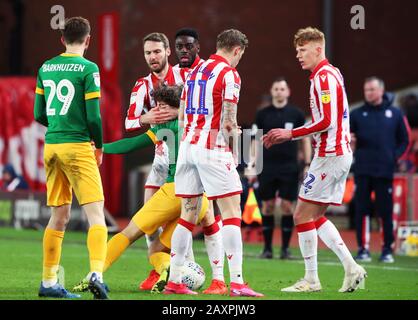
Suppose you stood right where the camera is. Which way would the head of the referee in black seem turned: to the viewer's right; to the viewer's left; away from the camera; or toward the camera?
toward the camera

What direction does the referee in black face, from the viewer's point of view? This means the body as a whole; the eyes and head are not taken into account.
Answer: toward the camera
